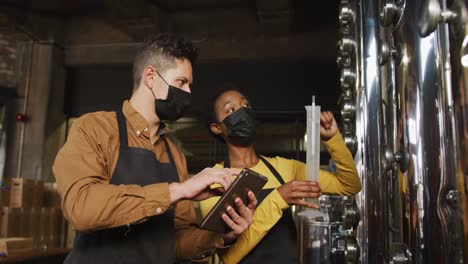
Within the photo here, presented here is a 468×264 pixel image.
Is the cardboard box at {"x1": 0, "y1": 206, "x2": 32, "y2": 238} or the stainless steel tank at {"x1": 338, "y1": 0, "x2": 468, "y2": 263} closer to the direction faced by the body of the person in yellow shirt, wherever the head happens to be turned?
the stainless steel tank

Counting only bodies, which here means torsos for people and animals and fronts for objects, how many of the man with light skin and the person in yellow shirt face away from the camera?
0

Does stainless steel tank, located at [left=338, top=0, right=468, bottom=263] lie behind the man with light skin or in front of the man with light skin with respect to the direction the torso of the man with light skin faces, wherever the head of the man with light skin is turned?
in front

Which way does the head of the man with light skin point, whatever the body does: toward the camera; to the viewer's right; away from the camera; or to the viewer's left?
to the viewer's right

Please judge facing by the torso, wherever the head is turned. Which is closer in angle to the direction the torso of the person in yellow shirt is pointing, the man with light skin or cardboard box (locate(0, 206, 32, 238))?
the man with light skin

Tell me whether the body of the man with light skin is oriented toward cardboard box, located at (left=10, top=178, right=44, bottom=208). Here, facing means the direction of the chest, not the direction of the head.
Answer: no

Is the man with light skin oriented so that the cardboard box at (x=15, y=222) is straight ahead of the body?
no

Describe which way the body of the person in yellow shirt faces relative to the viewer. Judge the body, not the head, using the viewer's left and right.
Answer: facing the viewer and to the right of the viewer

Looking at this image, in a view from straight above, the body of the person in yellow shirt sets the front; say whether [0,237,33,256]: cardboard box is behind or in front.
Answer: behind

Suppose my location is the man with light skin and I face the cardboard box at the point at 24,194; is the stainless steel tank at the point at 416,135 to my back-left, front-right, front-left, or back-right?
back-right

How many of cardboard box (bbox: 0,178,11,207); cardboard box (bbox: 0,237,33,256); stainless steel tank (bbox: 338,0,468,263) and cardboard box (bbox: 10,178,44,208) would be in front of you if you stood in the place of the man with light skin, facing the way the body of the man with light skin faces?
1

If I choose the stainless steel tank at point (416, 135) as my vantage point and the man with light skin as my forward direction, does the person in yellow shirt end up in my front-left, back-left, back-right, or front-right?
front-right

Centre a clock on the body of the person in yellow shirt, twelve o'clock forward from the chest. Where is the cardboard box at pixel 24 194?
The cardboard box is roughly at 6 o'clock from the person in yellow shirt.

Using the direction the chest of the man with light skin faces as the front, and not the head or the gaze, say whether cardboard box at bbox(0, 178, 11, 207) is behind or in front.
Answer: behind

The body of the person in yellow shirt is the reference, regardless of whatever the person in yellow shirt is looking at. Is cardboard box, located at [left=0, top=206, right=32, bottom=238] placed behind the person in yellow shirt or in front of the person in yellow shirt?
behind

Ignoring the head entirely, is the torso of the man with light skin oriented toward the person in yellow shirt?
no

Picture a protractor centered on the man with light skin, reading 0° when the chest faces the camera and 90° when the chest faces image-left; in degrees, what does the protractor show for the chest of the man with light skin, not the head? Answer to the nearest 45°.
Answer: approximately 315°
